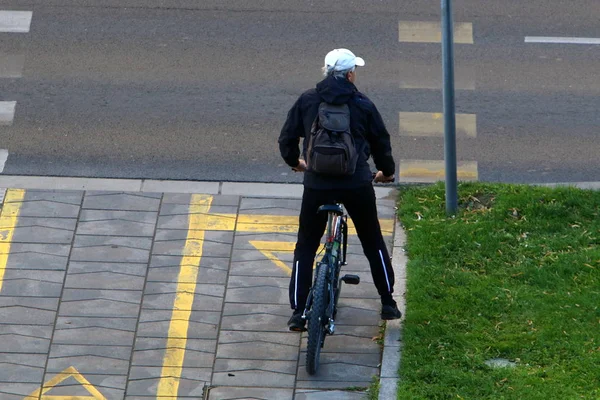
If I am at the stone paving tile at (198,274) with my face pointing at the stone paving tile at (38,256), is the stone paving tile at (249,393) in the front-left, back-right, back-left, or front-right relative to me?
back-left

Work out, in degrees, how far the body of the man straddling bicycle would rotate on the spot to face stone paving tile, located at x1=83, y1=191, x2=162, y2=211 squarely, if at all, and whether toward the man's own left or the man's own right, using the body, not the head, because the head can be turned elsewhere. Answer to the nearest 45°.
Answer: approximately 45° to the man's own left

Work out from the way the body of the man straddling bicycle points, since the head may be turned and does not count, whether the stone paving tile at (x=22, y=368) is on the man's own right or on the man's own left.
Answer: on the man's own left

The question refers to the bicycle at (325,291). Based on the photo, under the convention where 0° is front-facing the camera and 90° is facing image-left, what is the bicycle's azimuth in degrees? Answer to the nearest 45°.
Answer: approximately 180°

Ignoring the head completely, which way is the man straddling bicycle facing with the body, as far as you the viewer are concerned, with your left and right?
facing away from the viewer

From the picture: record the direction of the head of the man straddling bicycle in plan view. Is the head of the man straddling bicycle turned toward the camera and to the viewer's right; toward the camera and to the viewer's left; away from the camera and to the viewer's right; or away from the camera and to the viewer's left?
away from the camera and to the viewer's right
